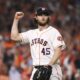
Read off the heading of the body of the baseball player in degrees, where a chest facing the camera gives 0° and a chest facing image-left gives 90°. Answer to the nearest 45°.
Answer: approximately 45°
